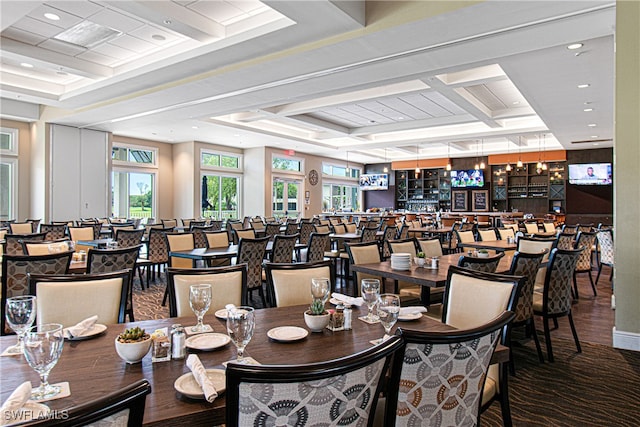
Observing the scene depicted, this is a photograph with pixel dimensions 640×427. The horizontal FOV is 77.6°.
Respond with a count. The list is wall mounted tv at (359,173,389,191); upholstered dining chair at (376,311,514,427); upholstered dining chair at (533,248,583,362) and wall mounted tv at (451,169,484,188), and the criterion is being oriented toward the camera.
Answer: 2

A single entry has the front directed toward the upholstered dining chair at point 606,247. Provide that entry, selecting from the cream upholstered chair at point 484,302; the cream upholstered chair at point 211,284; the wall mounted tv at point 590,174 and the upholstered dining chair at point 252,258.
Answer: the wall mounted tv

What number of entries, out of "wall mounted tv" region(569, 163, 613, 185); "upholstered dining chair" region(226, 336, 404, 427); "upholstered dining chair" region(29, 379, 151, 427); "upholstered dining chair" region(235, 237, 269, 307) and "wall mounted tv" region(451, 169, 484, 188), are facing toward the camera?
2

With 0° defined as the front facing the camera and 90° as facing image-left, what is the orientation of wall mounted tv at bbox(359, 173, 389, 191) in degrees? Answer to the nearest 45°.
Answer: approximately 0°

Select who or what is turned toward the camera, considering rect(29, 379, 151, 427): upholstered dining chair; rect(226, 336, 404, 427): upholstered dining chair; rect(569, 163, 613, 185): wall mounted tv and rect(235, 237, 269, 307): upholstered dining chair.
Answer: the wall mounted tv

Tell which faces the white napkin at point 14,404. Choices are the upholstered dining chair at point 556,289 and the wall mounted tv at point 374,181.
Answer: the wall mounted tv
